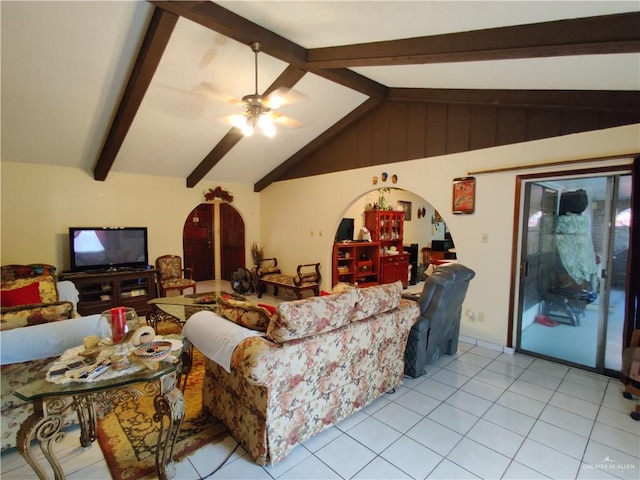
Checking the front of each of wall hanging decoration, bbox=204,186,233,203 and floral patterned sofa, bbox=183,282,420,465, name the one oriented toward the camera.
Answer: the wall hanging decoration

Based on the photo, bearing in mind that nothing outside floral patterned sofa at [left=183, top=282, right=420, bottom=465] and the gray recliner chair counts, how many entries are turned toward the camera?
0

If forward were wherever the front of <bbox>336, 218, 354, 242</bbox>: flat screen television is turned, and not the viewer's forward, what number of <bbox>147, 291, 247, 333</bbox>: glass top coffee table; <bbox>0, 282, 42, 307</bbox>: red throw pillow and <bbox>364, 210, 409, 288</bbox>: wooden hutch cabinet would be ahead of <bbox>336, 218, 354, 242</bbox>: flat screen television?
2

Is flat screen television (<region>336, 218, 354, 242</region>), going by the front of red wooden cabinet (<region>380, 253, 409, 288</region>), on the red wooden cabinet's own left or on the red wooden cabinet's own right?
on the red wooden cabinet's own right

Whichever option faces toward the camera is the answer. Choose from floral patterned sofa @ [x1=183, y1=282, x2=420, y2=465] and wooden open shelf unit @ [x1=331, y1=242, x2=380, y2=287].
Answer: the wooden open shelf unit

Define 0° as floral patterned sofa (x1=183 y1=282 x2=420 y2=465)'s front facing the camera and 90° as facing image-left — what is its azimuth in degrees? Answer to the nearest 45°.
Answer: approximately 135°

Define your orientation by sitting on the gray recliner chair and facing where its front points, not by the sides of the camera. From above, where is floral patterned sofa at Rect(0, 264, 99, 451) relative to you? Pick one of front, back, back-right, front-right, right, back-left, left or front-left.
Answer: left

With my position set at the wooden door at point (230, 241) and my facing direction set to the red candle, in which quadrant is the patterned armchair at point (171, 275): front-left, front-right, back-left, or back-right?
front-right

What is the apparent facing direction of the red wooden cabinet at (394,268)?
toward the camera

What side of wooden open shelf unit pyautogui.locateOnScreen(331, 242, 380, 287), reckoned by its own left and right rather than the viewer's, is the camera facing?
front

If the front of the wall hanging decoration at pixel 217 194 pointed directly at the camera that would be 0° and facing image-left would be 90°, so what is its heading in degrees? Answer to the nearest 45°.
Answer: approximately 0°

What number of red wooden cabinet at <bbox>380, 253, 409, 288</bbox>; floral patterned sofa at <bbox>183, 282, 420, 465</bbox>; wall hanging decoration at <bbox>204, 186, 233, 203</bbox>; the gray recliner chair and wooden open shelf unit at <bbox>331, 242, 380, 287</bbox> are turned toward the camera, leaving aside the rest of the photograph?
3

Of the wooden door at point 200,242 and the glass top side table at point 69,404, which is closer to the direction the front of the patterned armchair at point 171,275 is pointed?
the glass top side table

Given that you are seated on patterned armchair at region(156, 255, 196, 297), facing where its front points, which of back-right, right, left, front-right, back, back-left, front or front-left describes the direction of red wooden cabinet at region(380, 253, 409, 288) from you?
front-left

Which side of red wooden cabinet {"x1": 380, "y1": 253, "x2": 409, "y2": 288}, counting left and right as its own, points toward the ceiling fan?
front

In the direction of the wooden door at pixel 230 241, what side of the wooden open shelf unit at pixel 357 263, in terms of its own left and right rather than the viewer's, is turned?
right

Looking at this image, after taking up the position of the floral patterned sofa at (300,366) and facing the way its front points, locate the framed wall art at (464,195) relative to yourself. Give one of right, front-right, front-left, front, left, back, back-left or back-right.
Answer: right

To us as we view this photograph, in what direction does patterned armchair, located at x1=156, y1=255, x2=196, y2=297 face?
facing the viewer and to the right of the viewer

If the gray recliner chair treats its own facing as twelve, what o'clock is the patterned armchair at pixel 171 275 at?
The patterned armchair is roughly at 11 o'clock from the gray recliner chair.
